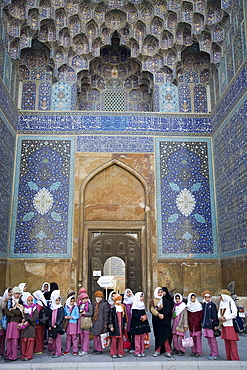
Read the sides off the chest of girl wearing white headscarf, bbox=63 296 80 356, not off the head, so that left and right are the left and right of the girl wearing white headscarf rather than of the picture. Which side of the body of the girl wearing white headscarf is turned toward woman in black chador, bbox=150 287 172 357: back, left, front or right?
left

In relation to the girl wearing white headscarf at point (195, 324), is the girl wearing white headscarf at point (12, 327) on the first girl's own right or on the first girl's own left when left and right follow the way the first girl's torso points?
on the first girl's own right

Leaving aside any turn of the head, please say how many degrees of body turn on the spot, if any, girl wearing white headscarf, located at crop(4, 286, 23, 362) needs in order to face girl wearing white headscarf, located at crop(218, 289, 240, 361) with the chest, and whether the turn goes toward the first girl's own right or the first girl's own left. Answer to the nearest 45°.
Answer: approximately 45° to the first girl's own left

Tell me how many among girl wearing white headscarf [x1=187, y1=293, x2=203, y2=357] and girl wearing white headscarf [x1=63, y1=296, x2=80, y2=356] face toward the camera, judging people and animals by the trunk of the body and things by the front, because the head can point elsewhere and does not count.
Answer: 2

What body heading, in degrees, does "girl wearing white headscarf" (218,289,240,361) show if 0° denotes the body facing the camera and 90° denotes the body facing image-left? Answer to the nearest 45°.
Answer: approximately 45°

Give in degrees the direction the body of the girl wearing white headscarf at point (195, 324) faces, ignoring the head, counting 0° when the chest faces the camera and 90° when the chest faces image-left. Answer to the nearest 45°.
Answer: approximately 0°
